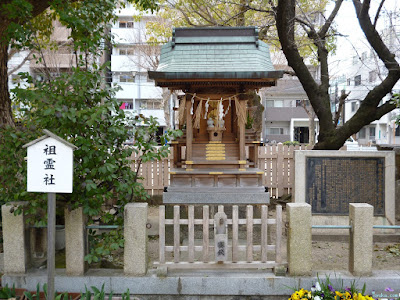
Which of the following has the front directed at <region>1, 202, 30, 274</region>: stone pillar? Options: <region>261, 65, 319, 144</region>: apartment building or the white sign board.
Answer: the apartment building

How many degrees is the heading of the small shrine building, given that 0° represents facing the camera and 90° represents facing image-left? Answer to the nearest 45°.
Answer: approximately 0°

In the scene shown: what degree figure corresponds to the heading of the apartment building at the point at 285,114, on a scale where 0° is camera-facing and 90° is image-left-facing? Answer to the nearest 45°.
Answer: approximately 0°

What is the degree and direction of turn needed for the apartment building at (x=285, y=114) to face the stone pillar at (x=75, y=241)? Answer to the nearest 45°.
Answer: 0° — it already faces it

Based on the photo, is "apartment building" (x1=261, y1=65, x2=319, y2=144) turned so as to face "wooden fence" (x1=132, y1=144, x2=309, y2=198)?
yes

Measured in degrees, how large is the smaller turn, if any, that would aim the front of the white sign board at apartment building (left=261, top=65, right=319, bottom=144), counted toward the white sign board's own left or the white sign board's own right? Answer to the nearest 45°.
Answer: approximately 135° to the white sign board's own left

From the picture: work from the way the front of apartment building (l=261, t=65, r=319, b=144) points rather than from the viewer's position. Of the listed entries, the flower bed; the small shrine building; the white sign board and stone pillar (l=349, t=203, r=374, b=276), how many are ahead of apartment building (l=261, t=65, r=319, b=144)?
4

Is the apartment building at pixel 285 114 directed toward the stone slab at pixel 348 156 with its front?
yes
